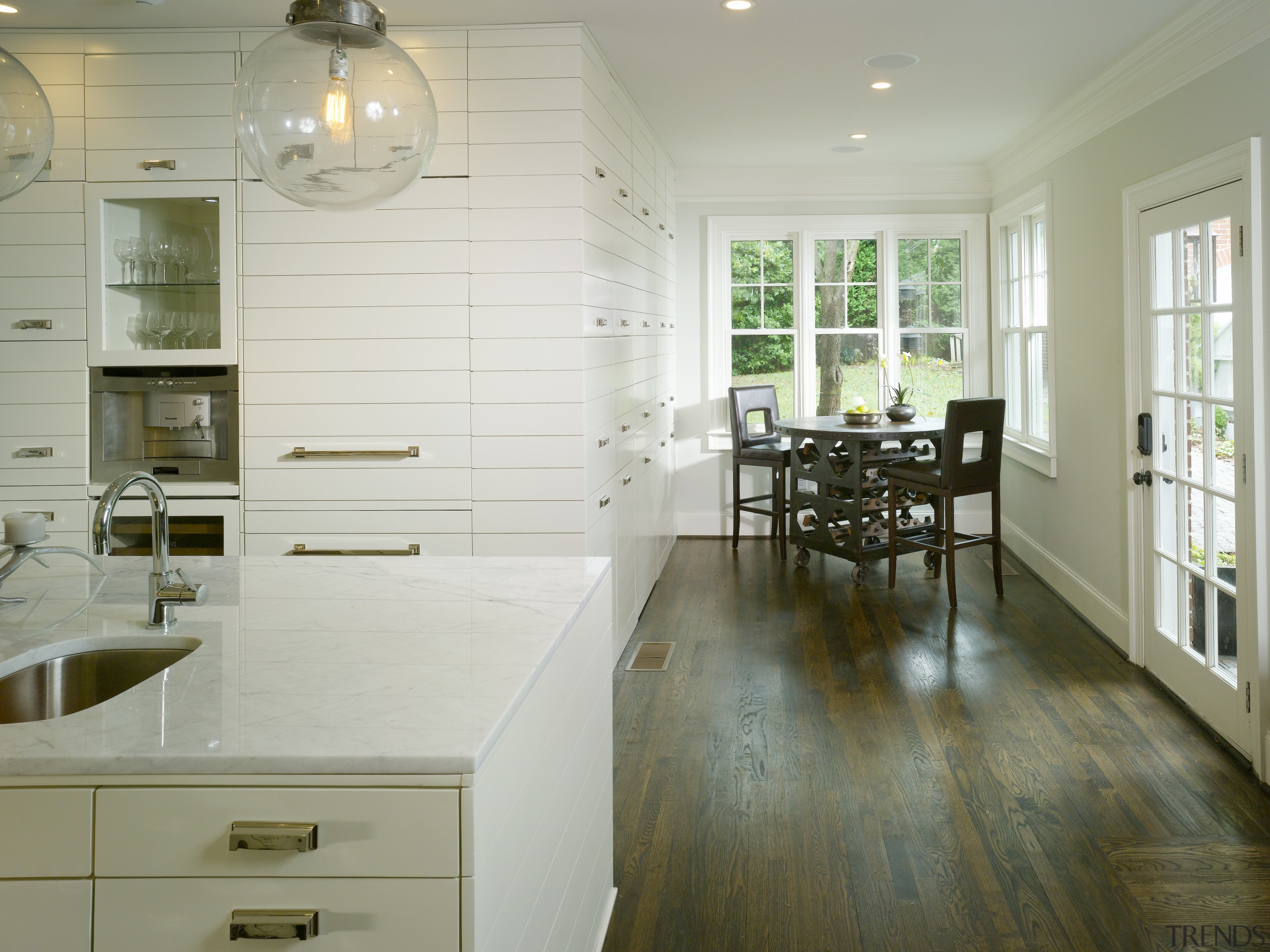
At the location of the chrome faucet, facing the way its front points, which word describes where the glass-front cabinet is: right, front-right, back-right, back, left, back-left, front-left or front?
back-right

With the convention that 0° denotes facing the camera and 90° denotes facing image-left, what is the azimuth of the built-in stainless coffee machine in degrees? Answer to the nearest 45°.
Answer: approximately 0°

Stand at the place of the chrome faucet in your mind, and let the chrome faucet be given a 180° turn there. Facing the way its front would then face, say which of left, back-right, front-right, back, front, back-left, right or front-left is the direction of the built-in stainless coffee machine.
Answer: front-left

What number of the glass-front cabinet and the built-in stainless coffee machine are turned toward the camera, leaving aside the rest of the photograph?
2

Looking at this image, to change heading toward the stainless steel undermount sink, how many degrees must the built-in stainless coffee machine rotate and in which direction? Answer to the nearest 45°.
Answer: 0° — it already faces it

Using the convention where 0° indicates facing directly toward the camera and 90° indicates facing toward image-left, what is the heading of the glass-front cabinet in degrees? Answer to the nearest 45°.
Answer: approximately 0°

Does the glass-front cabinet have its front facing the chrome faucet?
yes

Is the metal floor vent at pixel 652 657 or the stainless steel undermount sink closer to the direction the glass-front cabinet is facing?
the stainless steel undermount sink

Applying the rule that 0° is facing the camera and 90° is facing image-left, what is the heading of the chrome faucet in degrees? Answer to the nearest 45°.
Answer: approximately 45°

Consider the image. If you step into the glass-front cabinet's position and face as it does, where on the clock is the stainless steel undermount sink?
The stainless steel undermount sink is roughly at 12 o'clock from the glass-front cabinet.

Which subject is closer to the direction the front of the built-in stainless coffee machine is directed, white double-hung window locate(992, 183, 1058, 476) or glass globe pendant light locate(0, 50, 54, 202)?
the glass globe pendant light
